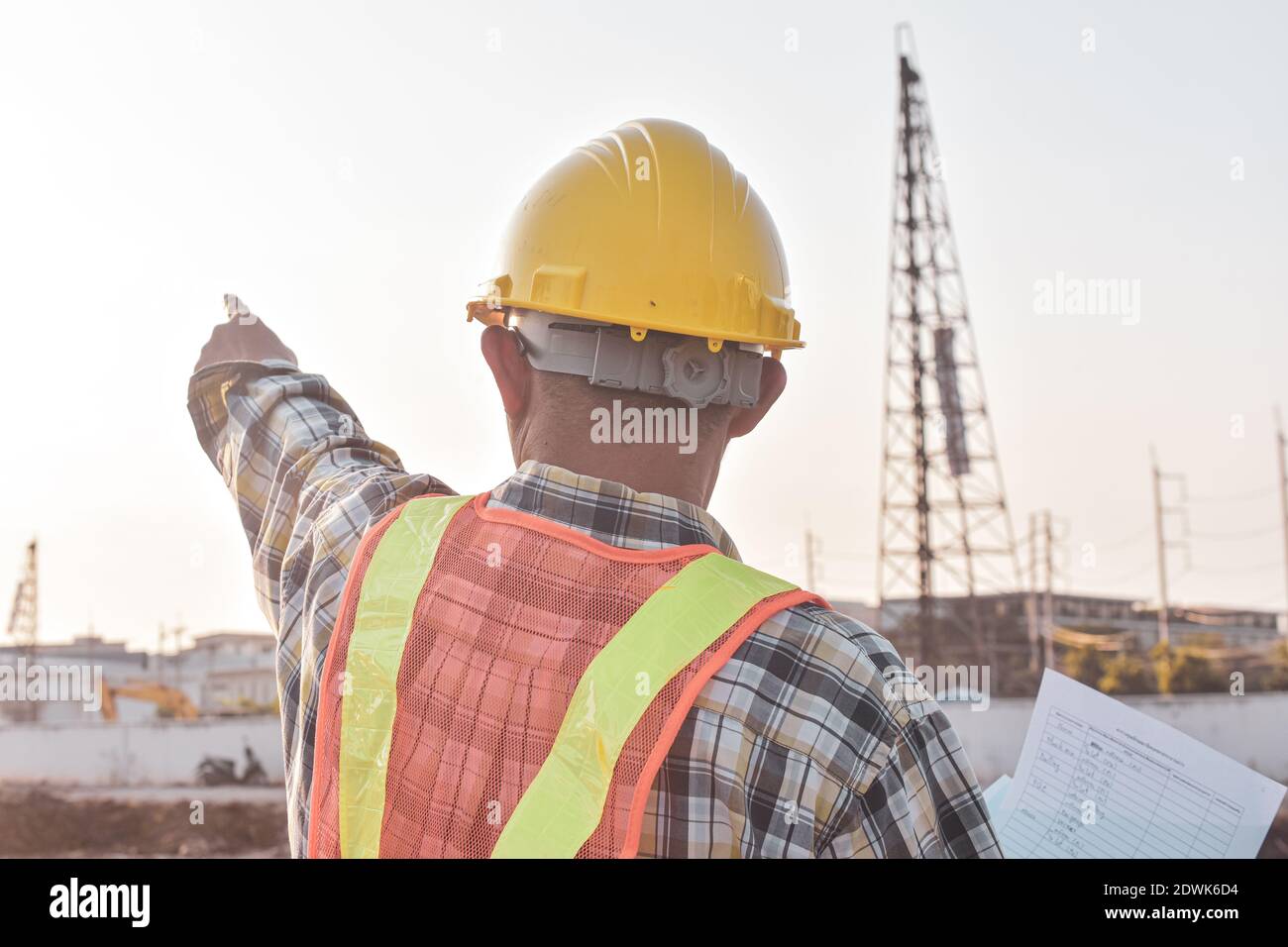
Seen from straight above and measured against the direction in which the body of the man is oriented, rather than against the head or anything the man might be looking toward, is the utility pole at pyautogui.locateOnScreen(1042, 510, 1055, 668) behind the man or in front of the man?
in front

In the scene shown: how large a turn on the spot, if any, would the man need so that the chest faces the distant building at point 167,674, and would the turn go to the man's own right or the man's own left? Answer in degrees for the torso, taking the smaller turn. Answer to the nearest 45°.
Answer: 0° — they already face it

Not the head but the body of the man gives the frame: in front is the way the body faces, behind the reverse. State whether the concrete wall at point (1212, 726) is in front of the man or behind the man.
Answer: in front

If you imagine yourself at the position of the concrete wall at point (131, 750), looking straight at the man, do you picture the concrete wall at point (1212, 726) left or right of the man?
left

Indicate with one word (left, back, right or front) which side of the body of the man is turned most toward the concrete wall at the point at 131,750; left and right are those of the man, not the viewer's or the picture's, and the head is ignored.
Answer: front

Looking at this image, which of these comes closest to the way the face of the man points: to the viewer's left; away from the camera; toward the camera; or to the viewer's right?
away from the camera

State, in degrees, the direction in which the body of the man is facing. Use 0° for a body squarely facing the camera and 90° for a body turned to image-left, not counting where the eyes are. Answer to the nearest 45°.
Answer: approximately 180°

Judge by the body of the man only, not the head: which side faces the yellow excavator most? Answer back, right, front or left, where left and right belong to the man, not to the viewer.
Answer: front
